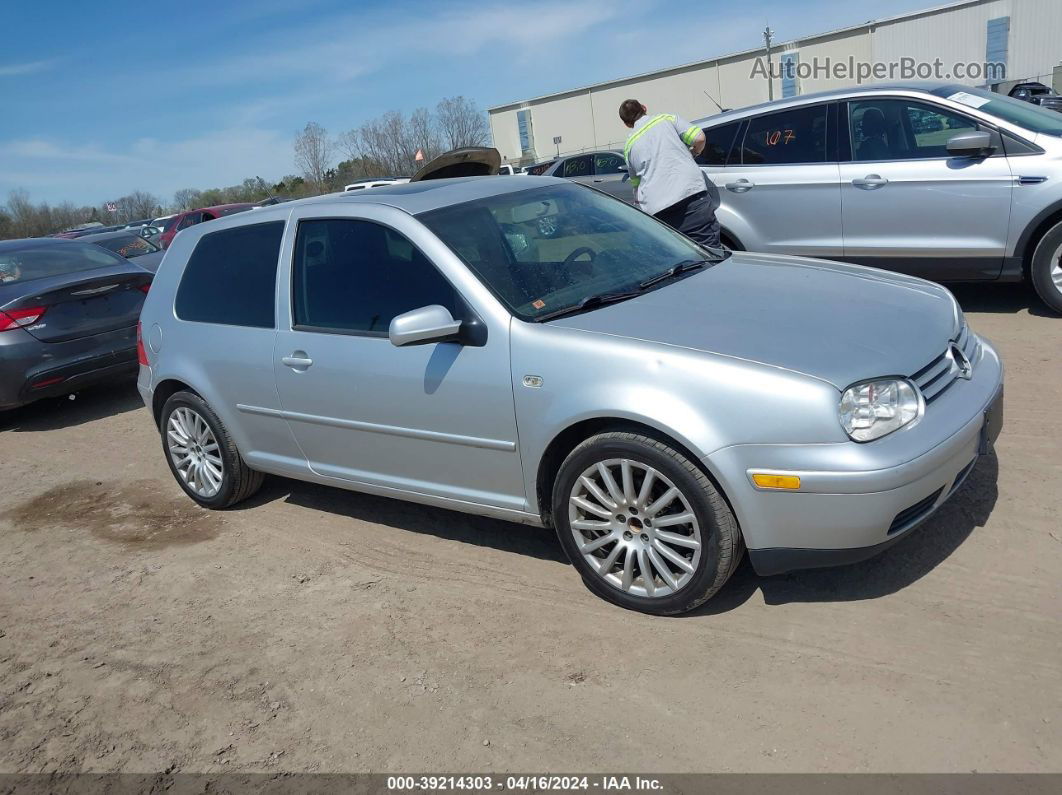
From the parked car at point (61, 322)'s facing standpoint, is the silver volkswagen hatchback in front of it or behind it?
behind

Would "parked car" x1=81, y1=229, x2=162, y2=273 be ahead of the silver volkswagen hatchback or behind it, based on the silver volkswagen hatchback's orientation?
behind

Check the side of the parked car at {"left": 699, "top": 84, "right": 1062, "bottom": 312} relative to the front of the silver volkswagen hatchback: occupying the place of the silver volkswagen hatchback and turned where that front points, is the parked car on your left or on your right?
on your left

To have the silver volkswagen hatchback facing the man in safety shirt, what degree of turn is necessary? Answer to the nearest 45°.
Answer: approximately 135° to its left

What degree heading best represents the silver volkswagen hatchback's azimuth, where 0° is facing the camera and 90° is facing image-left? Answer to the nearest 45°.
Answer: approximately 315°

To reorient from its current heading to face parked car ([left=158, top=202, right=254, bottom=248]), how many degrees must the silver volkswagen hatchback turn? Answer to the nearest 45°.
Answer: approximately 180°

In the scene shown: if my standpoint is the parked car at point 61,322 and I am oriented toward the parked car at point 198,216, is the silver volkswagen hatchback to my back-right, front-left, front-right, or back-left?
back-right

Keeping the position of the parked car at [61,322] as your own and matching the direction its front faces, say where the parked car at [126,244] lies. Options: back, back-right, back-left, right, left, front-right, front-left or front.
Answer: front-right

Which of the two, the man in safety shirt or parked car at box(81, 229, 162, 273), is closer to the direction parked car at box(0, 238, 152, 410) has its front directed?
the parked car

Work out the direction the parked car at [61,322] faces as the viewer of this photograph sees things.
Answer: facing away from the viewer and to the left of the viewer
